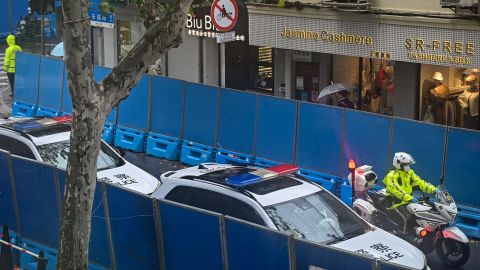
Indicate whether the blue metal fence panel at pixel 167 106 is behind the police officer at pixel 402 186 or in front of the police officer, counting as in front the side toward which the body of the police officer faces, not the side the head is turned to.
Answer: behind

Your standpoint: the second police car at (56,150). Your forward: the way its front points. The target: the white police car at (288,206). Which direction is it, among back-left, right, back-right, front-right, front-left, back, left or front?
front

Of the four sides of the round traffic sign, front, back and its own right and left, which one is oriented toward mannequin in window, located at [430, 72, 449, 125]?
left

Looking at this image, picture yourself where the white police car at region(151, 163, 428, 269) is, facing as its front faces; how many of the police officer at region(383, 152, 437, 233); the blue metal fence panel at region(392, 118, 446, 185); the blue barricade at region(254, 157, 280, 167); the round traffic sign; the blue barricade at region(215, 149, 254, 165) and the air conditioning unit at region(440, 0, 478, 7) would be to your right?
0

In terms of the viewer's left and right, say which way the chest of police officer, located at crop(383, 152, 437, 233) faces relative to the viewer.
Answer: facing the viewer and to the right of the viewer

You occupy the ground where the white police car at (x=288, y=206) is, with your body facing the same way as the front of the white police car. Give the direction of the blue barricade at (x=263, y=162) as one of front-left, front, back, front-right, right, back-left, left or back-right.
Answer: back-left

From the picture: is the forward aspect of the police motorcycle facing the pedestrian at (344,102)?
no

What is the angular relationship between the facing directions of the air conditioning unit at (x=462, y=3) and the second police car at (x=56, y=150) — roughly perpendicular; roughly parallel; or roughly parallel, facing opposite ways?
roughly perpendicular

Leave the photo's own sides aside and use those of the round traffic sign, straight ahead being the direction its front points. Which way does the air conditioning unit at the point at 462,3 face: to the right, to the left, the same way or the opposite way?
the same way

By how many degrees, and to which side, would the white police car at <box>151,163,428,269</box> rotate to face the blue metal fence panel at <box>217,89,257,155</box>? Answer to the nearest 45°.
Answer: approximately 135° to its left

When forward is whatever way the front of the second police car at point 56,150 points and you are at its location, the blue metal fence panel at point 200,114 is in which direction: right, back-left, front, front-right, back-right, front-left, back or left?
left

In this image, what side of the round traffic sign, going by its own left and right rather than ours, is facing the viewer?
front

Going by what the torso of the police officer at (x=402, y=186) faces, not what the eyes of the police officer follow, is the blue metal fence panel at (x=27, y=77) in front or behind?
behind

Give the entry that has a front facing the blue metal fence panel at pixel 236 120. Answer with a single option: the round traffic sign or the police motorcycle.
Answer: the round traffic sign

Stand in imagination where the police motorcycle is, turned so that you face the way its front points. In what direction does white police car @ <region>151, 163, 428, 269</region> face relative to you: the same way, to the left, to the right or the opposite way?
the same way

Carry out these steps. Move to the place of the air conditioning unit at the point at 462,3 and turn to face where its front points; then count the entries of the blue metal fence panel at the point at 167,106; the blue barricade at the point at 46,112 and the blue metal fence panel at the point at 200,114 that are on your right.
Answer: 3
